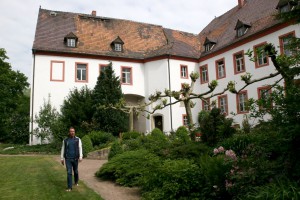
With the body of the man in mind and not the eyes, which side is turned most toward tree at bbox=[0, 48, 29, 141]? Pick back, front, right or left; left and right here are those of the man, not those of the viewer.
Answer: back

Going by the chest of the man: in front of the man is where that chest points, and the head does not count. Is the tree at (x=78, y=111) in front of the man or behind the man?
behind

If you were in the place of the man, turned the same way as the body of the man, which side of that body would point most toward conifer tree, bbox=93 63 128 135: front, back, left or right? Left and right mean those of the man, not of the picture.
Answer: back

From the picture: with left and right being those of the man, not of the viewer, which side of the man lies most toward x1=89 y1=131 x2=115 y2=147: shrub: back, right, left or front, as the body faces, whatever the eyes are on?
back

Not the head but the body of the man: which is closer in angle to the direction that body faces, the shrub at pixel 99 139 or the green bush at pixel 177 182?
the green bush

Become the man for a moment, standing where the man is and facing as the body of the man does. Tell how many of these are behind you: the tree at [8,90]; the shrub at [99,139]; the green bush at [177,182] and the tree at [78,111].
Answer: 3

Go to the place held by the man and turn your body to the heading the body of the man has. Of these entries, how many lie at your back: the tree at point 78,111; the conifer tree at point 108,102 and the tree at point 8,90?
3

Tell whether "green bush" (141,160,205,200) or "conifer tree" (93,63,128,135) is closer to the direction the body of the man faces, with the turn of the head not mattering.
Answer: the green bush

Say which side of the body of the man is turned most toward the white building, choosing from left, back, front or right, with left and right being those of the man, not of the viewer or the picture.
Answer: back

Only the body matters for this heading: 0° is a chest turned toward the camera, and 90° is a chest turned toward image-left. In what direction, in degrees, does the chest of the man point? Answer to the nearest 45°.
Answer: approximately 0°

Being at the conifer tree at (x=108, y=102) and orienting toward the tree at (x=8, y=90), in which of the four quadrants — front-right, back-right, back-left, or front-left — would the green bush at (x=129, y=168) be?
back-left

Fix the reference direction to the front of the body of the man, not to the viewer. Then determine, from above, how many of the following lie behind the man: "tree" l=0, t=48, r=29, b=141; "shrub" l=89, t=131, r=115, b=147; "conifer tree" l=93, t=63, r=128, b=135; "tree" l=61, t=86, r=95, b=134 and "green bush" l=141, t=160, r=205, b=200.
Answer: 4
